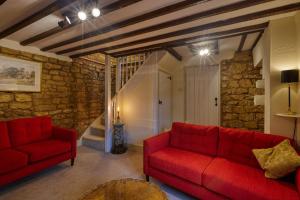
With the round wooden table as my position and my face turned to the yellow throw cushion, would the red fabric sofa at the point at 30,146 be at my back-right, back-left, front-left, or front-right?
back-left

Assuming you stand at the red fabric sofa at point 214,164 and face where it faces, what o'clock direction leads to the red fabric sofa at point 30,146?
the red fabric sofa at point 30,146 is roughly at 1 o'clock from the red fabric sofa at point 214,164.

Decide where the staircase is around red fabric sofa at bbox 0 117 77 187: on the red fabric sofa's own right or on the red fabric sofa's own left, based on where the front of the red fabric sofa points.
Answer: on the red fabric sofa's own left

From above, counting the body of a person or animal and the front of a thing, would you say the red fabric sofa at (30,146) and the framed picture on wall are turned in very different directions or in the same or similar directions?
same or similar directions

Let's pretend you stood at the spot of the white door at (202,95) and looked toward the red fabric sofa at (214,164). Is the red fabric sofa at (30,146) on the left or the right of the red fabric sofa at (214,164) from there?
right

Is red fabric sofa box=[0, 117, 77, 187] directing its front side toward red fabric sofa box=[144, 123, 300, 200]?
yes

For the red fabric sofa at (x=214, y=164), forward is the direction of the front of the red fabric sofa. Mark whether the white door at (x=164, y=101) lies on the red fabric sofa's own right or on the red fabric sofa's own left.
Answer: on the red fabric sofa's own right

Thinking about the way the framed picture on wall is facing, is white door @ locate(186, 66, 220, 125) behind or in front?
in front

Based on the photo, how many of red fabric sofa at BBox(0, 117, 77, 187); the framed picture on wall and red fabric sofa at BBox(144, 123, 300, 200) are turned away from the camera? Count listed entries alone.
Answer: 0

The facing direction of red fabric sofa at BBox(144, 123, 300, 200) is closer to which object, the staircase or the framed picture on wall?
the framed picture on wall

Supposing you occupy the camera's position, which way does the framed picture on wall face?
facing the viewer and to the right of the viewer

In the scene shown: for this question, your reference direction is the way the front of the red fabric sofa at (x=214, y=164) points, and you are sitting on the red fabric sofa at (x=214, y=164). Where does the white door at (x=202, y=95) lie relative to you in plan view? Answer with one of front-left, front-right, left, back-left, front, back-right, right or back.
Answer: back-right

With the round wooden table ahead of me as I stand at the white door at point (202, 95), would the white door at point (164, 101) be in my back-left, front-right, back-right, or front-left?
front-right

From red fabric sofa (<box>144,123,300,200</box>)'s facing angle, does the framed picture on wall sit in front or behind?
in front

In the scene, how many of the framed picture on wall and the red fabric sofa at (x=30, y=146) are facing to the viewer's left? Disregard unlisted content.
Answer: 0

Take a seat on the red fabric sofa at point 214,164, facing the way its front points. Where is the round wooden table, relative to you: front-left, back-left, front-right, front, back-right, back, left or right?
front

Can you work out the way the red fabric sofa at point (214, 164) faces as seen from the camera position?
facing the viewer and to the left of the viewer
